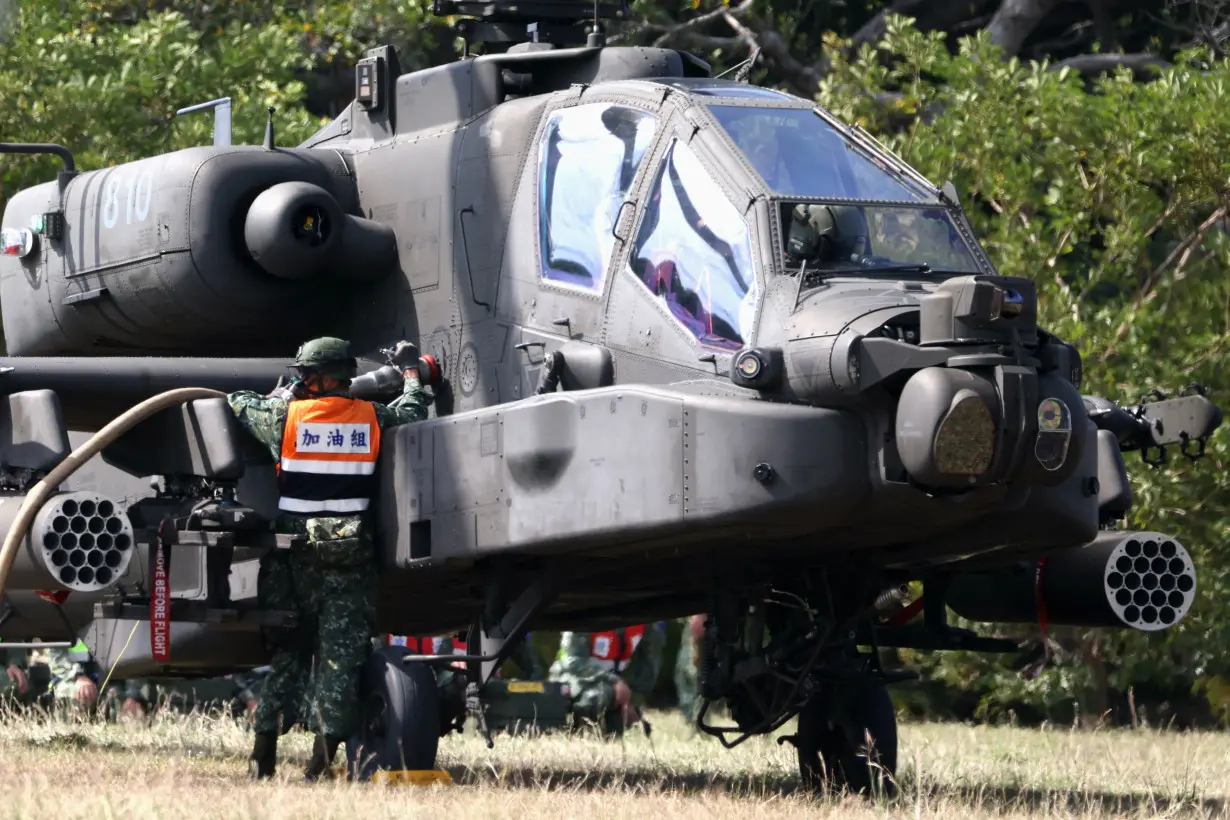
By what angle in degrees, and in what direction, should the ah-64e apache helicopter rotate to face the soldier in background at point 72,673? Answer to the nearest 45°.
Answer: approximately 180°

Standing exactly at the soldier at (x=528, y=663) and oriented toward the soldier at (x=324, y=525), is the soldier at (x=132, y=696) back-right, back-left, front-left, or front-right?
front-right

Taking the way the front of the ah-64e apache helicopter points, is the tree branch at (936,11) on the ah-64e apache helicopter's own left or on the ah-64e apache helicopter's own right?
on the ah-64e apache helicopter's own left

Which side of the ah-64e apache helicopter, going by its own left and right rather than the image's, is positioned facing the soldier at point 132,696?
back

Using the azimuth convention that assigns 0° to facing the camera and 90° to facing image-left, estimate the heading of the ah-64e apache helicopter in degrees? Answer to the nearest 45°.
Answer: approximately 315°

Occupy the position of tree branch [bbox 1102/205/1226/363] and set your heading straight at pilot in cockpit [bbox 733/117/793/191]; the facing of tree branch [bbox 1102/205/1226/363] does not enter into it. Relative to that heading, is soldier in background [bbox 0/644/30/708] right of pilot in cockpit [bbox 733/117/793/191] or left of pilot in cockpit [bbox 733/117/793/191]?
right

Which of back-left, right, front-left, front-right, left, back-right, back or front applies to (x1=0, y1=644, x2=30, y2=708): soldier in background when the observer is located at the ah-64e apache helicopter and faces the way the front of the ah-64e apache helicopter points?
back
